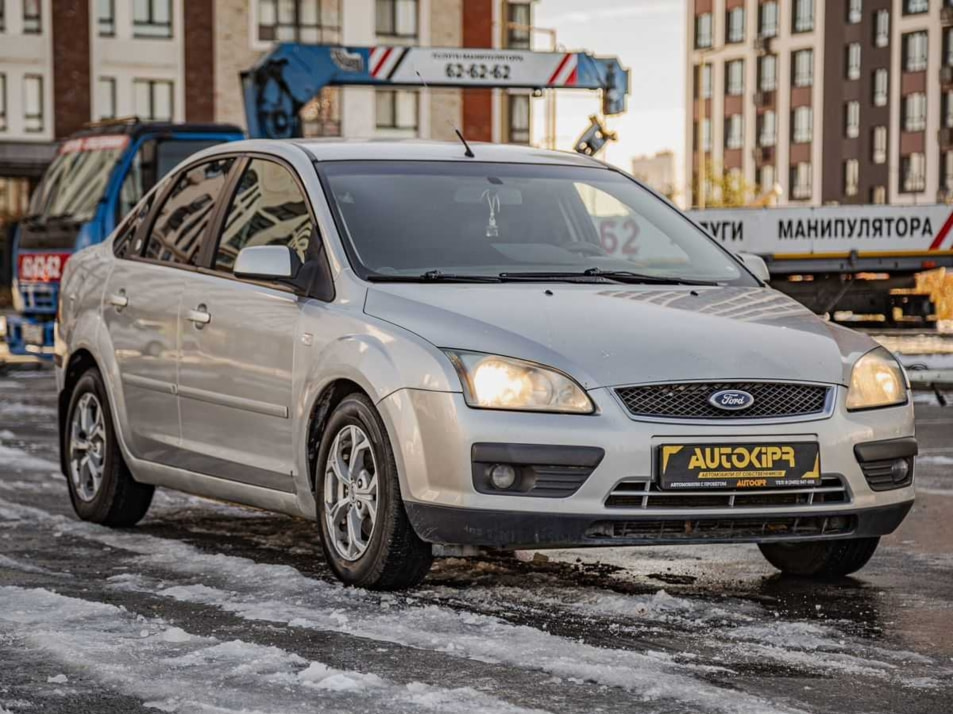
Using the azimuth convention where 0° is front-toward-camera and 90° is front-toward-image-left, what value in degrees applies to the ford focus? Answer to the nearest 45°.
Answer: approximately 315°

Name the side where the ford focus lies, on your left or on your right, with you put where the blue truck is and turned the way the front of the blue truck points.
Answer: on your left

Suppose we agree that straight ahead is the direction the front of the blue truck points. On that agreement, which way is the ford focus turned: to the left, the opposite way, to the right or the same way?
to the left

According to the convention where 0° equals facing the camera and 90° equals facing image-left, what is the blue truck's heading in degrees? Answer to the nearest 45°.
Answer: approximately 45°

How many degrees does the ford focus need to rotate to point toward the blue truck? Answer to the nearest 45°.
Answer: approximately 135° to its left
